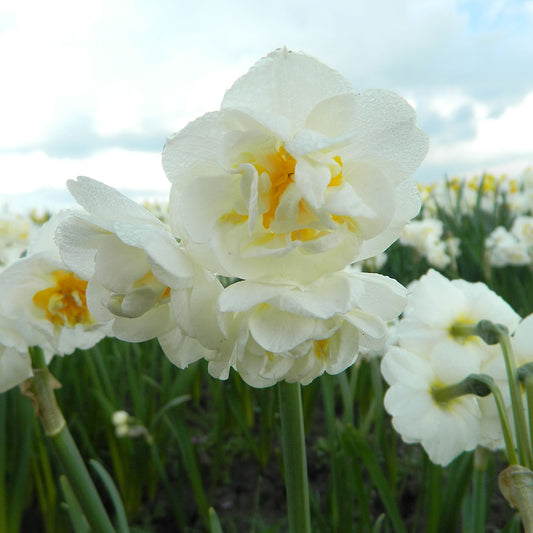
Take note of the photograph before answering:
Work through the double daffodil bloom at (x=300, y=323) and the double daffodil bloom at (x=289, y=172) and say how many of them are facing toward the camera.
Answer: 2

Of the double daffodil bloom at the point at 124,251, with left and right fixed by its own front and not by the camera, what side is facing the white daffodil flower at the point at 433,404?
left

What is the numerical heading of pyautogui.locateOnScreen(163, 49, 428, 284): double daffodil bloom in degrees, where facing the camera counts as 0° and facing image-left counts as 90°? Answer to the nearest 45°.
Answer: approximately 0°

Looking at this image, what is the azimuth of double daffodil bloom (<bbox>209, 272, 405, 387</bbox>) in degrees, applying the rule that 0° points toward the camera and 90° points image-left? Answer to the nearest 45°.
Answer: approximately 0°
